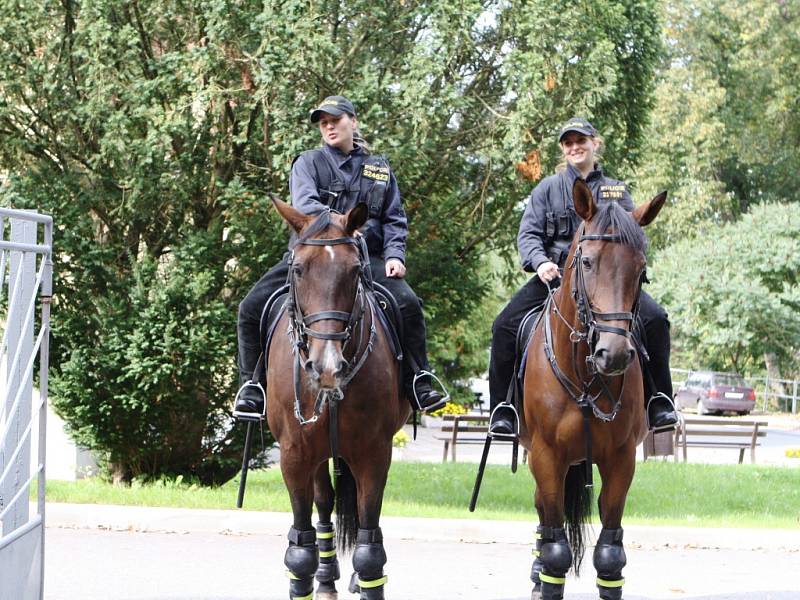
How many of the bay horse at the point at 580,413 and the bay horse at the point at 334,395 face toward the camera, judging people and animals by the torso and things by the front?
2

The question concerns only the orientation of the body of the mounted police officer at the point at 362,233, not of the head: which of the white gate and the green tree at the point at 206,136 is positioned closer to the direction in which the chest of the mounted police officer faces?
the white gate

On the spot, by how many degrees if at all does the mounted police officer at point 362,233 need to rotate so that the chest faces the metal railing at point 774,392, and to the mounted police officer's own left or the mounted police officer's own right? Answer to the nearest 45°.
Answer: approximately 135° to the mounted police officer's own left

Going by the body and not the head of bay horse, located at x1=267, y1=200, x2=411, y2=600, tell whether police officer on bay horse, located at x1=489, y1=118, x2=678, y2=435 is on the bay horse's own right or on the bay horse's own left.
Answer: on the bay horse's own left

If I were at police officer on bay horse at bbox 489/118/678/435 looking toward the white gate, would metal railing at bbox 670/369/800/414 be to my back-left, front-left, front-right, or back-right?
back-right

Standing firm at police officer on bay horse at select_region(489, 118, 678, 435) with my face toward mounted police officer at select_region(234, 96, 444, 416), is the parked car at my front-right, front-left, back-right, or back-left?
back-right
